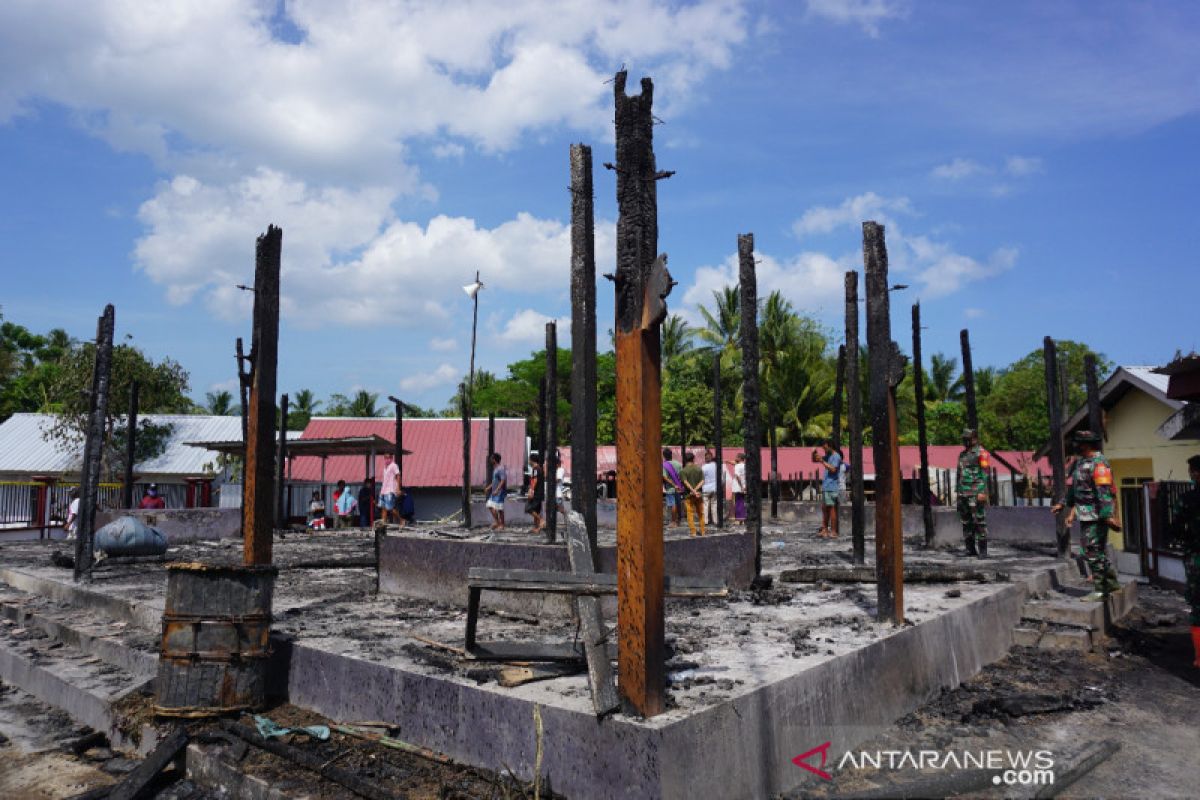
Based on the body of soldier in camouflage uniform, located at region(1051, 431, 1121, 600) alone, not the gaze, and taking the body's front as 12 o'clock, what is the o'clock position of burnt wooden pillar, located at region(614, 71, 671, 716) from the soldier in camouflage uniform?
The burnt wooden pillar is roughly at 11 o'clock from the soldier in camouflage uniform.

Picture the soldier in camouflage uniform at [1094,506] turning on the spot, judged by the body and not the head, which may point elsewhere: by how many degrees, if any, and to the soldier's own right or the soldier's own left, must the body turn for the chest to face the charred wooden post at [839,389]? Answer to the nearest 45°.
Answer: approximately 90° to the soldier's own right

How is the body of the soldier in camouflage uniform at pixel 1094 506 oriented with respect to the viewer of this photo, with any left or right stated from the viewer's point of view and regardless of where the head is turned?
facing the viewer and to the left of the viewer

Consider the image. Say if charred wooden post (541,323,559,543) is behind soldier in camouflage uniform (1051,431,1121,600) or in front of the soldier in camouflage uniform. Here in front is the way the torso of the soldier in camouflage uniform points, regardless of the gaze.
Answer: in front

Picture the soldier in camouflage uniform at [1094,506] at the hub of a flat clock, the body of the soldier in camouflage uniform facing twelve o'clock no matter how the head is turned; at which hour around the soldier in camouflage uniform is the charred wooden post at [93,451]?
The charred wooden post is roughly at 11 o'clock from the soldier in camouflage uniform.

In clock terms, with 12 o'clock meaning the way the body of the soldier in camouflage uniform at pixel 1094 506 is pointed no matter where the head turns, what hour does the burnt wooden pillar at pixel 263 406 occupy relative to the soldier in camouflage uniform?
The burnt wooden pillar is roughly at 12 o'clock from the soldier in camouflage uniform.

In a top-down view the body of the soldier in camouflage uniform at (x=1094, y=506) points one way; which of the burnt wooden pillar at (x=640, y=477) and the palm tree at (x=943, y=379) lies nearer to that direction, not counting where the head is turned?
the burnt wooden pillar

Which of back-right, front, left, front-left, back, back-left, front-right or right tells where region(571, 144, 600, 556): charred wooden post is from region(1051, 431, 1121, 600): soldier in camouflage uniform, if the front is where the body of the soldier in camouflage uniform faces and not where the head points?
front

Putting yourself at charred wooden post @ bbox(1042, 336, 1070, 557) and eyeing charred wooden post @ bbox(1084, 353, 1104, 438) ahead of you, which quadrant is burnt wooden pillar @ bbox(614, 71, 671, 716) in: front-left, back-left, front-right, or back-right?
back-right

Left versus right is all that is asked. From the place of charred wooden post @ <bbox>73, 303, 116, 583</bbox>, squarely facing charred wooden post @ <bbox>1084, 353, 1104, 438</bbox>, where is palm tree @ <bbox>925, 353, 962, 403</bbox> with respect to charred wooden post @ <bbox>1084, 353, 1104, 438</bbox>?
left

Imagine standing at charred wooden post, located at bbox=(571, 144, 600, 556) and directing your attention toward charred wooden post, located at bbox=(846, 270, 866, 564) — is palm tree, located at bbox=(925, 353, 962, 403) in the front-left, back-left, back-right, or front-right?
front-left

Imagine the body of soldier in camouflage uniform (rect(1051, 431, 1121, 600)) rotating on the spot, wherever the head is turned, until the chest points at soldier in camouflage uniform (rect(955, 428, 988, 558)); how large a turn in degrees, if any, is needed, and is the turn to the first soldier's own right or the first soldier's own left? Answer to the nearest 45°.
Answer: approximately 90° to the first soldier's own right

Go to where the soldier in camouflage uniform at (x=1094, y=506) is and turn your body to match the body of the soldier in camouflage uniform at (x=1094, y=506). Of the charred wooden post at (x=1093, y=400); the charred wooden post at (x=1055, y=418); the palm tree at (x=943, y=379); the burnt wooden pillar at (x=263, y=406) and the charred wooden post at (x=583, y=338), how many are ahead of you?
2

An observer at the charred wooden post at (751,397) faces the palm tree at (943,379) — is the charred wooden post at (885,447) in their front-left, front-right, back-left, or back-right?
back-right
